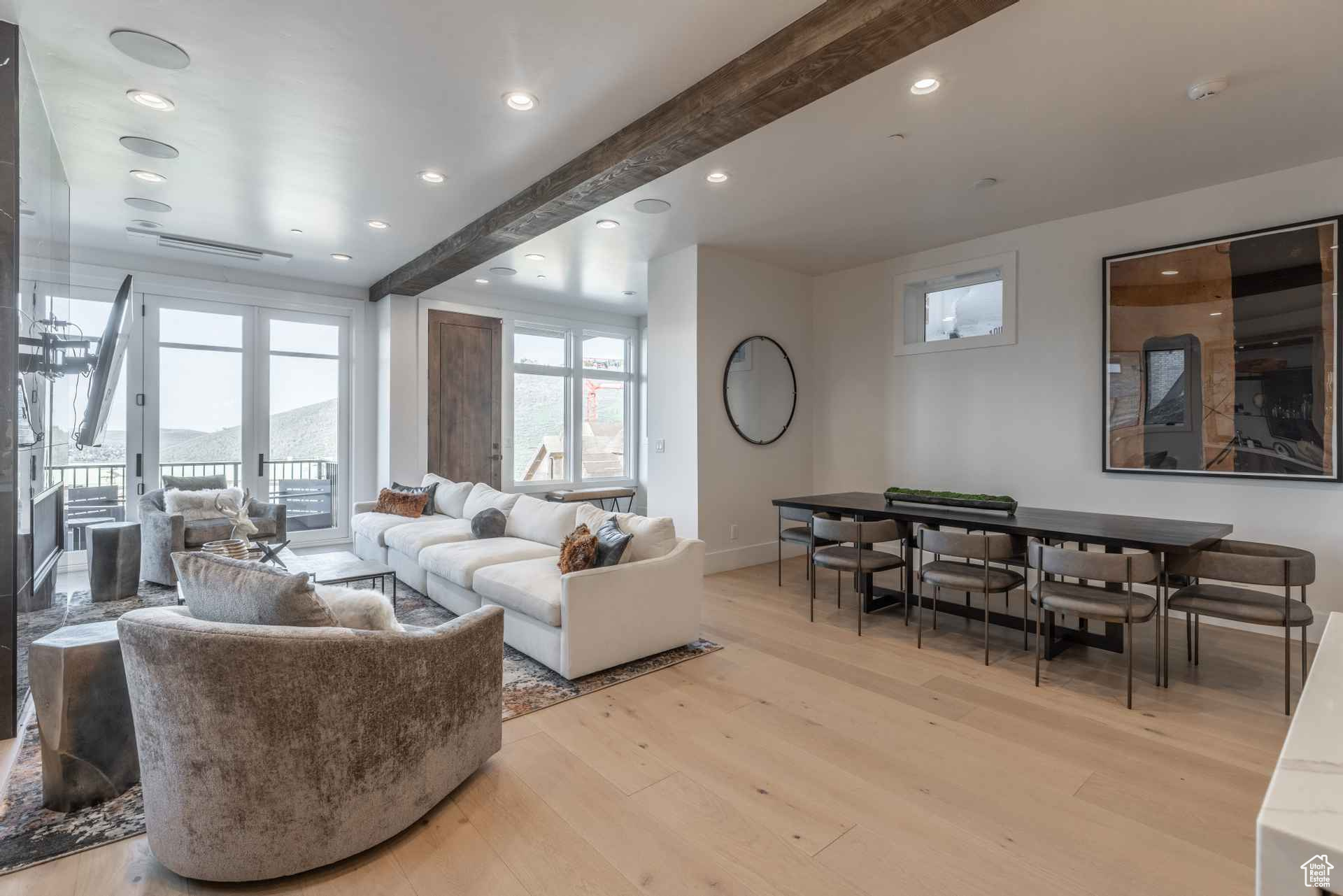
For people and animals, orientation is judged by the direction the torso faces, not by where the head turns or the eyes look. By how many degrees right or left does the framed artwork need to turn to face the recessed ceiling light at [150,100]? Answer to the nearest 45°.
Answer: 0° — it already faces it

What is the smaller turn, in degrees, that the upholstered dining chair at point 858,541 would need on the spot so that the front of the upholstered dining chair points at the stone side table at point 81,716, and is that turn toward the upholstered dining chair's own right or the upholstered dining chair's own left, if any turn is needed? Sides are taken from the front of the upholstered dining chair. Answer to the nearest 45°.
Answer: approximately 180°

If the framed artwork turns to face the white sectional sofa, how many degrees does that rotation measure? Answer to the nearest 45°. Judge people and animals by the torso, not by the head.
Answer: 0° — it already faces it

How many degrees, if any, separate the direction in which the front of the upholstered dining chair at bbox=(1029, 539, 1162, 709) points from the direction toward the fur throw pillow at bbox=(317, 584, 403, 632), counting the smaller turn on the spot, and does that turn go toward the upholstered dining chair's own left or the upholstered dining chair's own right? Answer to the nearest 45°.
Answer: approximately 180°

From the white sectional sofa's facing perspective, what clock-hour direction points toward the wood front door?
The wood front door is roughly at 4 o'clock from the white sectional sofa.

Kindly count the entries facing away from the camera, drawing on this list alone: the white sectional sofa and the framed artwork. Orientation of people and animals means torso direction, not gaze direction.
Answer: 0

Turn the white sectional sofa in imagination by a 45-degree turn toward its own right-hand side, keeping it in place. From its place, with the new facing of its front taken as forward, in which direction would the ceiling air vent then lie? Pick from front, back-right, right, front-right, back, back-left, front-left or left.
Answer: front-right

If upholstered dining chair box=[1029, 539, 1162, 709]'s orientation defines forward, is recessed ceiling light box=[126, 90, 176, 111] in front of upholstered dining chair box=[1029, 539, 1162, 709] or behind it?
behind

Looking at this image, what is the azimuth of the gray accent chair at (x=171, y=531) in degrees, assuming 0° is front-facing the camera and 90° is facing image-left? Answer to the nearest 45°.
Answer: approximately 315°

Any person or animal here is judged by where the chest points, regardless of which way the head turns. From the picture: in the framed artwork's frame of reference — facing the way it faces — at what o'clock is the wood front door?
The wood front door is roughly at 1 o'clock from the framed artwork.

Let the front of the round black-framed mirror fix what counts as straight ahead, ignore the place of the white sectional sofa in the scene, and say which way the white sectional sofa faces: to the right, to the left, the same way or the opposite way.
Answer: to the right

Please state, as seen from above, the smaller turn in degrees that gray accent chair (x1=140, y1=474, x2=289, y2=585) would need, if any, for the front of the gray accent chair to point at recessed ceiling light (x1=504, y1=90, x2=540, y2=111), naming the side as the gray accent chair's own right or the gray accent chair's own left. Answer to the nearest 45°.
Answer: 0° — it already faces it

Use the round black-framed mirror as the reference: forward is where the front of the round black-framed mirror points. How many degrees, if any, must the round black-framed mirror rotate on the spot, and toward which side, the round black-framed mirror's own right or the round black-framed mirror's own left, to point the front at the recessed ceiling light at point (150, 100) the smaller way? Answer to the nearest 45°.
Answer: approximately 90° to the round black-framed mirror's own right
